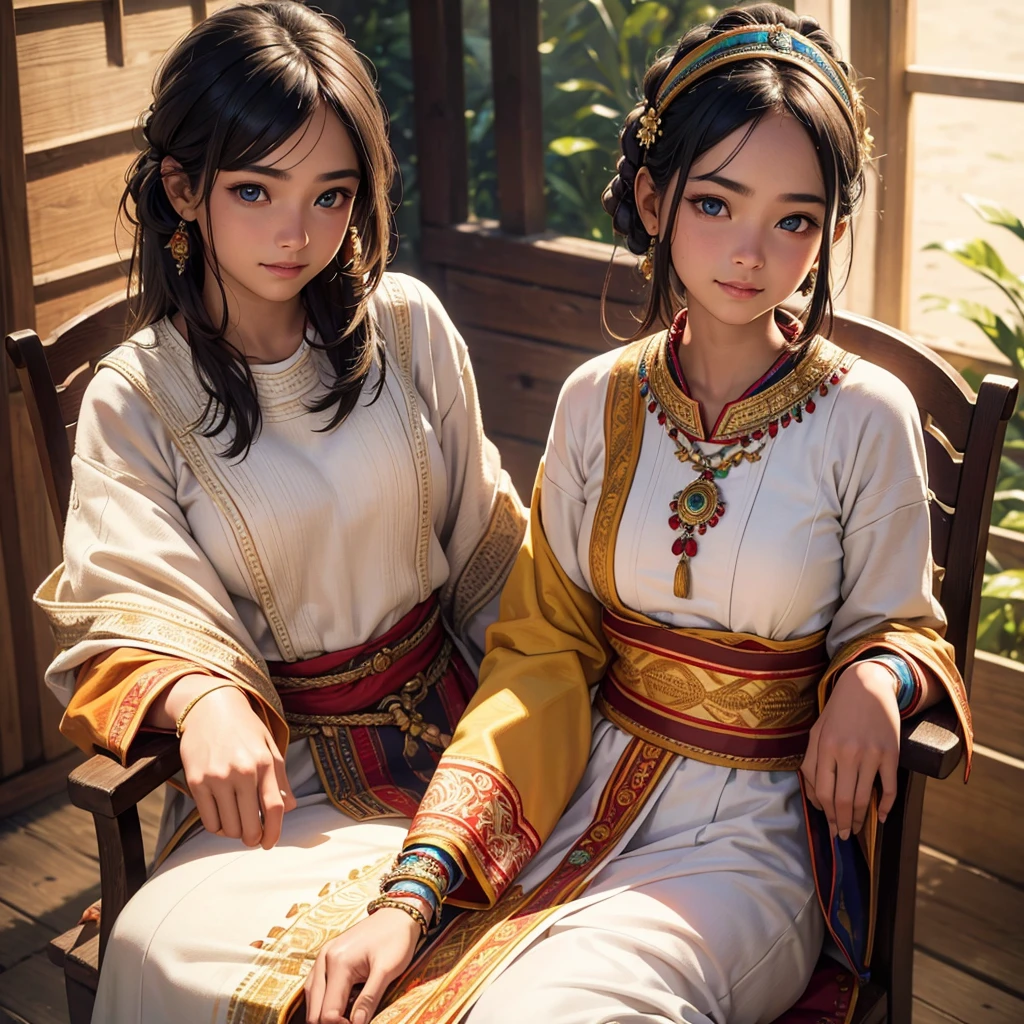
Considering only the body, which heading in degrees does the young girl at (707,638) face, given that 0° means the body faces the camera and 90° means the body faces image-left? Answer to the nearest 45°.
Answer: approximately 0°

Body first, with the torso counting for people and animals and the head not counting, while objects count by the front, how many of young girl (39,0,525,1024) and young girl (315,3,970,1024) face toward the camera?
2
